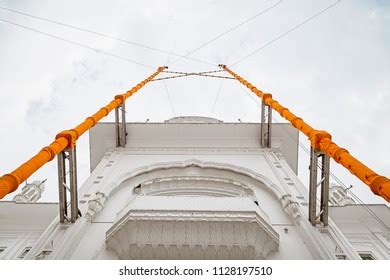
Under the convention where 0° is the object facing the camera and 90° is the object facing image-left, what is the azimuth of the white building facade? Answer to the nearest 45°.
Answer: approximately 0°
